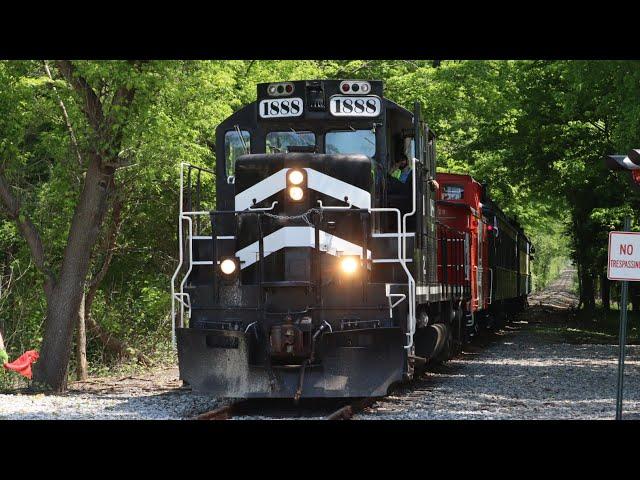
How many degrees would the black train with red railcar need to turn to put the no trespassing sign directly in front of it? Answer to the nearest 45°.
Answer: approximately 90° to its left

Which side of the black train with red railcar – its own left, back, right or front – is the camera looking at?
front

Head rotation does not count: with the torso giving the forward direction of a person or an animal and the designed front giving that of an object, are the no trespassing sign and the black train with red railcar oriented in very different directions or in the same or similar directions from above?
same or similar directions

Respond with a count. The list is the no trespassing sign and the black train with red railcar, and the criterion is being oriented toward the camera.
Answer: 2

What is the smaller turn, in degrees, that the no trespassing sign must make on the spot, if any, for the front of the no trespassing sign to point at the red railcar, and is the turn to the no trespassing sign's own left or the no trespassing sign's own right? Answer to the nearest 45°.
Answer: approximately 180°

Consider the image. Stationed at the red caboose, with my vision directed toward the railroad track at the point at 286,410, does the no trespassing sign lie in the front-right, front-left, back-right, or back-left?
front-left

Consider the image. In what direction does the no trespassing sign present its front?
toward the camera

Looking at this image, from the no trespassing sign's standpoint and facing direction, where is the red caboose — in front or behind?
behind

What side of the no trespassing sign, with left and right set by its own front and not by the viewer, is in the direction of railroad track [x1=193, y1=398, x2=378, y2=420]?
right
